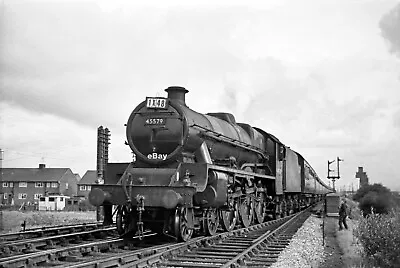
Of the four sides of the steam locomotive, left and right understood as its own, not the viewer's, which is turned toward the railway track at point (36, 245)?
front

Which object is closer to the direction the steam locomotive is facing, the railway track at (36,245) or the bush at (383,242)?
the railway track

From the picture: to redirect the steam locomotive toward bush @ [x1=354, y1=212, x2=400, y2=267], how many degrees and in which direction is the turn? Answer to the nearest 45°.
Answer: approximately 90° to its left

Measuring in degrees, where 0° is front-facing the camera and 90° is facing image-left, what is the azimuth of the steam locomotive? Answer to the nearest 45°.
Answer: approximately 45°
